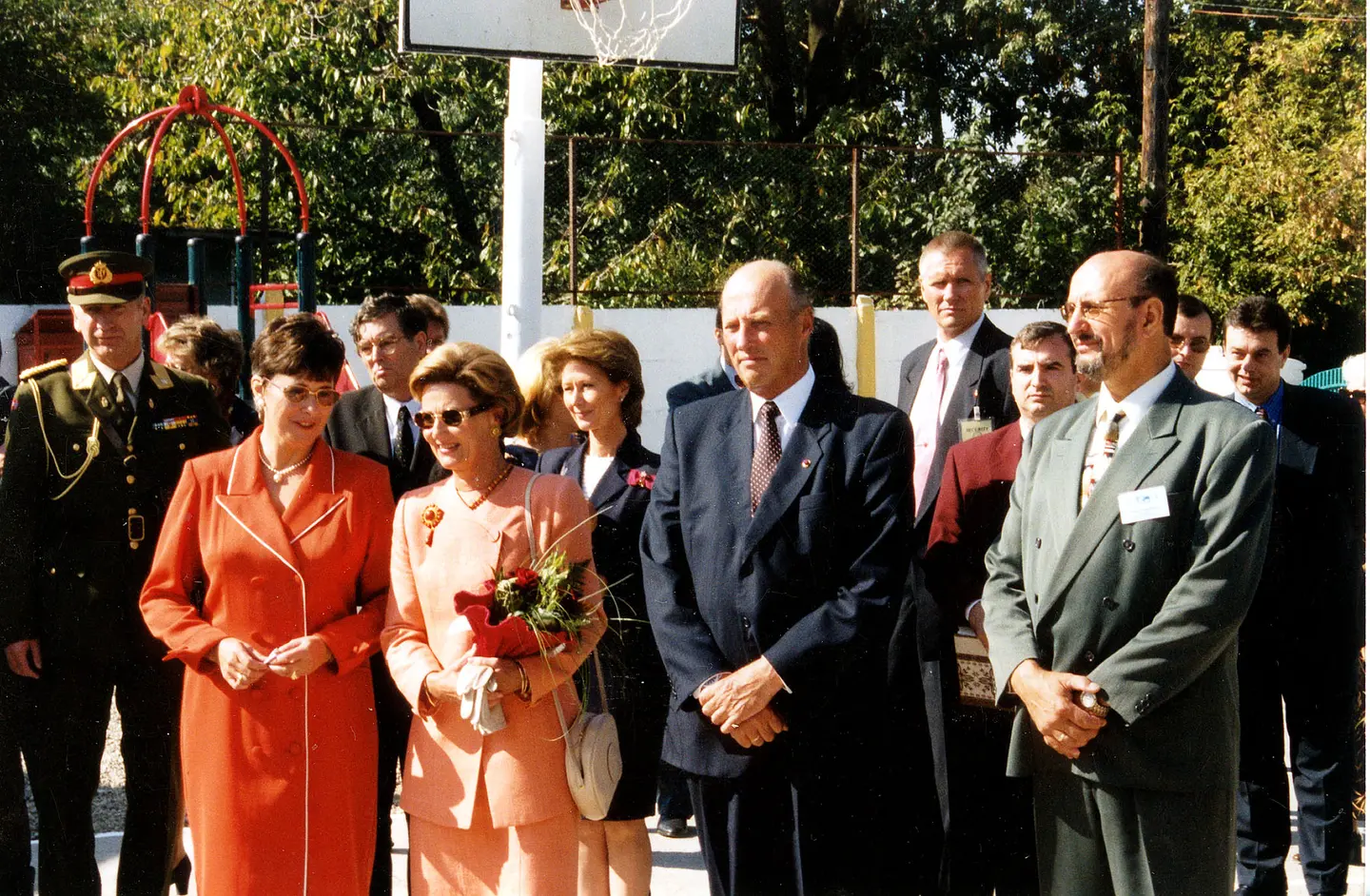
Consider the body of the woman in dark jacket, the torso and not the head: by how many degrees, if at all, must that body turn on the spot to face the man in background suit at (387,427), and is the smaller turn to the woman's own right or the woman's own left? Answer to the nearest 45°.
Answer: approximately 90° to the woman's own right

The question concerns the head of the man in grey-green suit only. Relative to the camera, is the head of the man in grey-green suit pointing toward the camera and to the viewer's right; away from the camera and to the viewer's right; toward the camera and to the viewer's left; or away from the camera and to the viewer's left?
toward the camera and to the viewer's left

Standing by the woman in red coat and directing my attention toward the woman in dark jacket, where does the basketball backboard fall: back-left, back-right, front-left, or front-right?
front-left

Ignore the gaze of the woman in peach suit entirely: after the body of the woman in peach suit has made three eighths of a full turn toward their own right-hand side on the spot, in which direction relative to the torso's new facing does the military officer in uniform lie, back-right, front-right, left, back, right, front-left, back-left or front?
front-left

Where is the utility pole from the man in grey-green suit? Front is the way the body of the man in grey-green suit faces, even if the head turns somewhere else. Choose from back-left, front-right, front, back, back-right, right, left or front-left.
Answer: back-right

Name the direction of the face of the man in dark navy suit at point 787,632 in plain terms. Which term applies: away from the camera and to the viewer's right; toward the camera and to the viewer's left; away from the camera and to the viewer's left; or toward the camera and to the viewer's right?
toward the camera and to the viewer's left

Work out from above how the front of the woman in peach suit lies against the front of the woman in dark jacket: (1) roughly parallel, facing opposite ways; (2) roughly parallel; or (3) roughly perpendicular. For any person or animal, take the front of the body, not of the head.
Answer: roughly parallel

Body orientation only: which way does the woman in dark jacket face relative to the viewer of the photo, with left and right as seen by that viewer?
facing the viewer and to the left of the viewer

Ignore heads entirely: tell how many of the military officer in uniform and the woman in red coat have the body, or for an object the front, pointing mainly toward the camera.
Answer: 2

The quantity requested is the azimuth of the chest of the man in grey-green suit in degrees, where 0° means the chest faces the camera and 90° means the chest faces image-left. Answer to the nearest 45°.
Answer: approximately 45°

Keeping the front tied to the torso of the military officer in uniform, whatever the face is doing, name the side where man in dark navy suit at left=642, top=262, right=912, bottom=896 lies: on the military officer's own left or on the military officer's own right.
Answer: on the military officer's own left

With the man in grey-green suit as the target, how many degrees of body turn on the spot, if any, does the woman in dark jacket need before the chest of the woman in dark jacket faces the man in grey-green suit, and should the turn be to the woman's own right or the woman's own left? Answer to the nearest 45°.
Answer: approximately 90° to the woman's own left

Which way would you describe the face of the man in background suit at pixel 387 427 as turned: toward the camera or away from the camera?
toward the camera

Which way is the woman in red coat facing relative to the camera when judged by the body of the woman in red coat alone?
toward the camera

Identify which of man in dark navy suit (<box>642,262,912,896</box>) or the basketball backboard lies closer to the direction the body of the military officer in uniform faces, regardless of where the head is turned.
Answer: the man in dark navy suit

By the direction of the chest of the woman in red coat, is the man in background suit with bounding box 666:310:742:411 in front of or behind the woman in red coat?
behind
